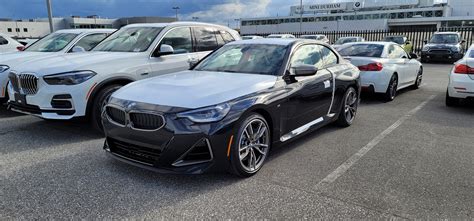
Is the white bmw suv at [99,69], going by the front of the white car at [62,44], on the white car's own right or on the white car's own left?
on the white car's own left

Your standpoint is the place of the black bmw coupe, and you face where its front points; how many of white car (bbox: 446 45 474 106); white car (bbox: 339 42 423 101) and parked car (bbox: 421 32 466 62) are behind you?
3

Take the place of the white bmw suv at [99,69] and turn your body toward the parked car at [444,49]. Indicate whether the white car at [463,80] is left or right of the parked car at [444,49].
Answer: right

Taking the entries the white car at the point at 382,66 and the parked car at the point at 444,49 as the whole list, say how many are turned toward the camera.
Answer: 1

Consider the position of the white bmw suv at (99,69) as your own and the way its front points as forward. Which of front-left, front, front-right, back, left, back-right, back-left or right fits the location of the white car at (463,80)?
back-left

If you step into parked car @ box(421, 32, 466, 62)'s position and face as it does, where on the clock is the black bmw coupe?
The black bmw coupe is roughly at 12 o'clock from the parked car.

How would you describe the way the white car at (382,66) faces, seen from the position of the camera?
facing away from the viewer and to the right of the viewer

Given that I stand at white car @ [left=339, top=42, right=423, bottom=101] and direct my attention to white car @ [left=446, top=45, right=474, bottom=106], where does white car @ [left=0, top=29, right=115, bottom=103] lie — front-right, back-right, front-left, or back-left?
back-right

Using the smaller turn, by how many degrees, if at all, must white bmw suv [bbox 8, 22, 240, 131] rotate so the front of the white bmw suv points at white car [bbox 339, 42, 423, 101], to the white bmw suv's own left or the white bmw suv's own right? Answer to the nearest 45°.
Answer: approximately 135° to the white bmw suv's own left

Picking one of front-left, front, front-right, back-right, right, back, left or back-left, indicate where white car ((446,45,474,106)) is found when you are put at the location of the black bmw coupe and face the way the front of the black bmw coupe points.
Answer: back

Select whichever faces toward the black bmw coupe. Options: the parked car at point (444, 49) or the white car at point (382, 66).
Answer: the parked car

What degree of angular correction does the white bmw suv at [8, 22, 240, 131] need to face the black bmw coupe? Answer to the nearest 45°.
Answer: approximately 90° to its left
